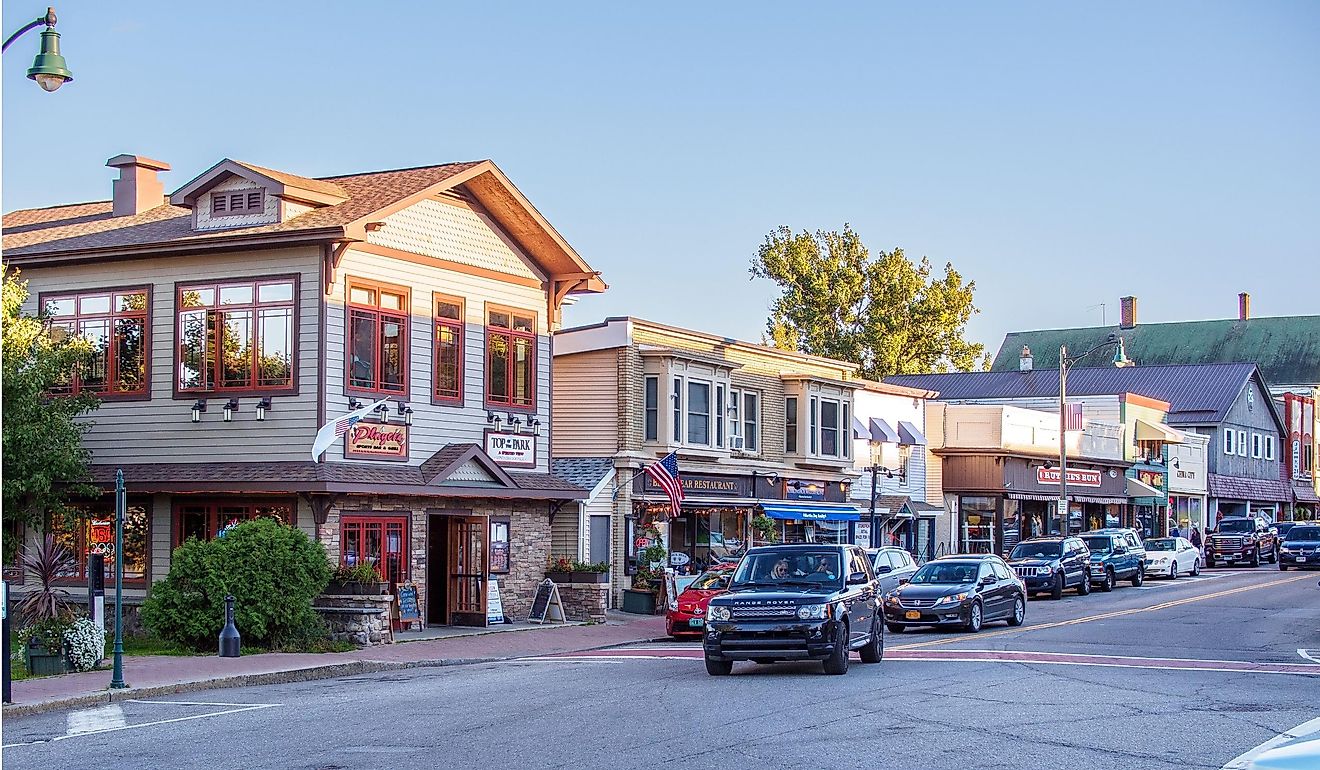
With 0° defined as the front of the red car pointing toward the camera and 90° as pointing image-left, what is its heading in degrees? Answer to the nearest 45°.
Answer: approximately 45°

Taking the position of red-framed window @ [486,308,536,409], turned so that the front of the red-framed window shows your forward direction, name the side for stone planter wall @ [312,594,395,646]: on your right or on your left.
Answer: on your right

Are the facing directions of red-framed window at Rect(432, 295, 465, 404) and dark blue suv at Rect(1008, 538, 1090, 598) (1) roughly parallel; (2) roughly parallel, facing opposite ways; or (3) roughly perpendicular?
roughly perpendicular

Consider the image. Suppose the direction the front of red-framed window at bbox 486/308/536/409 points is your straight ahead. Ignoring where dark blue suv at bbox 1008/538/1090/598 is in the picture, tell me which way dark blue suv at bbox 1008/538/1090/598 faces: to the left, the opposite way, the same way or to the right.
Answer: to the right

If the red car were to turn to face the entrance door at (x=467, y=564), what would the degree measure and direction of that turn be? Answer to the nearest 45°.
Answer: approximately 90° to its right

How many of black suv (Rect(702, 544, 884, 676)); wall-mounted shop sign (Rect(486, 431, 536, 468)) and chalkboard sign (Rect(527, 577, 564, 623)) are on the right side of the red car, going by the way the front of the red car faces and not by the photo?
2

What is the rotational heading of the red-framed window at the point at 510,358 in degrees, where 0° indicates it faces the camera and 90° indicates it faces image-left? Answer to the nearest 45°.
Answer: approximately 315°

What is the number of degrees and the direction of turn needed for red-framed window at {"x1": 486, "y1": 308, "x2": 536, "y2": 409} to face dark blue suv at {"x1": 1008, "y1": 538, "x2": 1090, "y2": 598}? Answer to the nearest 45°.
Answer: approximately 90° to its left

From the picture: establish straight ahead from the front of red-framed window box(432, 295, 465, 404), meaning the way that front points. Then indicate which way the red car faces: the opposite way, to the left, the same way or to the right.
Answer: to the right

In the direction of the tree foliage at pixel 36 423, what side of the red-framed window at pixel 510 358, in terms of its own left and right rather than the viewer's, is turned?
right

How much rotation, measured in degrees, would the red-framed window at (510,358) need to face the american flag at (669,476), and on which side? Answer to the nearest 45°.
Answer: approximately 90° to its left
